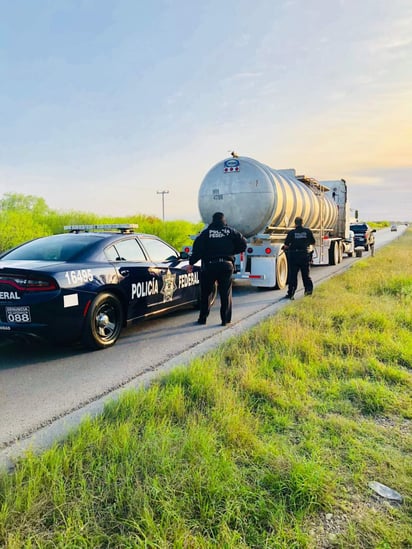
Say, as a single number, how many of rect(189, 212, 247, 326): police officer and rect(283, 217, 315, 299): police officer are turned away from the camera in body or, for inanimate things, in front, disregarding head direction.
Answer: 2

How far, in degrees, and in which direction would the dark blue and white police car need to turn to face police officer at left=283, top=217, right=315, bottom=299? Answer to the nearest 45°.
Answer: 0° — it already faces them

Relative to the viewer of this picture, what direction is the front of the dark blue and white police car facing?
facing away from the viewer and to the right of the viewer

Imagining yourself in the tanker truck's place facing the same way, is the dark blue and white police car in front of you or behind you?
behind

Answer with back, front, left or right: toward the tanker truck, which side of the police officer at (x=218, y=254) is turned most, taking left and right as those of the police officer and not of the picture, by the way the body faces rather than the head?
front

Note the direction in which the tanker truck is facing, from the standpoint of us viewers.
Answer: facing away from the viewer and to the right of the viewer

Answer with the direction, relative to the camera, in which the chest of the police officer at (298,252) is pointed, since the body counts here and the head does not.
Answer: away from the camera

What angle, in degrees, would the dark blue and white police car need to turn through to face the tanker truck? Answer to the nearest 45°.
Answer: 0° — it already faces it

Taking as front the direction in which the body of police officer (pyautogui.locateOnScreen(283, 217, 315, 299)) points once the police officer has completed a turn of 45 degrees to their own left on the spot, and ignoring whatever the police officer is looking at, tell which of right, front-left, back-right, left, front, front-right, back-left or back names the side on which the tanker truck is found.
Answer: front

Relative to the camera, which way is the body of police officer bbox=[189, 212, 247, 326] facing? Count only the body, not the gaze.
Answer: away from the camera
